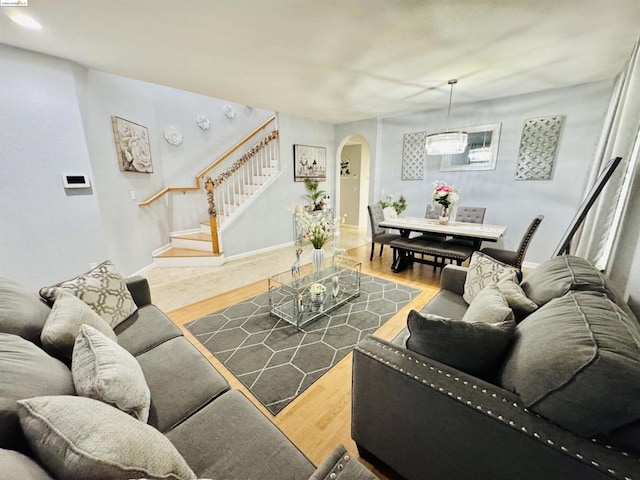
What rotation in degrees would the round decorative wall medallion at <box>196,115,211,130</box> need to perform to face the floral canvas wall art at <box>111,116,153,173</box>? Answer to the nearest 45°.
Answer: approximately 90° to its right

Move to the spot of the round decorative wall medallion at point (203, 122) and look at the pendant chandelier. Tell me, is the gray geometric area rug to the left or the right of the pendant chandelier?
right

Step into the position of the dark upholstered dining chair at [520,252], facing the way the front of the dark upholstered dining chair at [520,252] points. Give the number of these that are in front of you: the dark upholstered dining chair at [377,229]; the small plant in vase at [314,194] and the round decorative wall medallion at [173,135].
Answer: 3

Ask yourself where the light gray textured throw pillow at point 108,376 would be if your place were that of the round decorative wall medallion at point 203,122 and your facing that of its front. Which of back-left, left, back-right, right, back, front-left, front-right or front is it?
front-right

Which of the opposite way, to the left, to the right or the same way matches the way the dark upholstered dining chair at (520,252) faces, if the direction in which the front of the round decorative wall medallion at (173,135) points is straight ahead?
the opposite way

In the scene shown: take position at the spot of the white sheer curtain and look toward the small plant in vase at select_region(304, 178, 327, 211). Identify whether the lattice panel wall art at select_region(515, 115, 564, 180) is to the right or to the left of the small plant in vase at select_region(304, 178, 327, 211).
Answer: right

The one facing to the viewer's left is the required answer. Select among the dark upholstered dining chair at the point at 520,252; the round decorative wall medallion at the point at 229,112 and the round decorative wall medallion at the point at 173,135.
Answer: the dark upholstered dining chair

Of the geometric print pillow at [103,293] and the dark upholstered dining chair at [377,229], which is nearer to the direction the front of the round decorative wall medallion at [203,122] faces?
the dark upholstered dining chair

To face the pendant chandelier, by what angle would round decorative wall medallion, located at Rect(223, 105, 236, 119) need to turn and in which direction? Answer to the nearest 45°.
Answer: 0° — it already faces it

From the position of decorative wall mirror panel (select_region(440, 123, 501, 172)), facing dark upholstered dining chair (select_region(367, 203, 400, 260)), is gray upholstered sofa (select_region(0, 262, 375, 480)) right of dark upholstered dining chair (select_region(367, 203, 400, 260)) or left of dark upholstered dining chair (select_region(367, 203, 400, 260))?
left

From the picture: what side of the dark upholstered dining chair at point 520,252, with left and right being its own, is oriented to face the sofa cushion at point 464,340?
left
